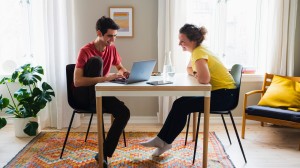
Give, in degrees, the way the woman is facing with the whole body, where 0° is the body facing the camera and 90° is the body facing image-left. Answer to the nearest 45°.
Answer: approximately 90°

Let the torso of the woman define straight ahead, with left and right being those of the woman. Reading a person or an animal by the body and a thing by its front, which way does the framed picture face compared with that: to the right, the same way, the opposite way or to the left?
to the left

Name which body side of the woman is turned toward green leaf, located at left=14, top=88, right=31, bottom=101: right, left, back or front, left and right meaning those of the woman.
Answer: front

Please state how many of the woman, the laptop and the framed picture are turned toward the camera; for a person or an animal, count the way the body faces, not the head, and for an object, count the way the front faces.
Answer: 1

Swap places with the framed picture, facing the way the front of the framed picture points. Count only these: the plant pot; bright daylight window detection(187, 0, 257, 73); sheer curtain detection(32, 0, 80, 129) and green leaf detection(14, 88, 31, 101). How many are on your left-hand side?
1

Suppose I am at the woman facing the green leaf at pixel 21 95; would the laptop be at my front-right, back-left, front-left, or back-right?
front-left

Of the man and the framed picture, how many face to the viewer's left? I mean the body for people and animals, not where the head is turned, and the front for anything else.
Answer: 0

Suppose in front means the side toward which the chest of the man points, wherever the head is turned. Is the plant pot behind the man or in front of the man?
behind

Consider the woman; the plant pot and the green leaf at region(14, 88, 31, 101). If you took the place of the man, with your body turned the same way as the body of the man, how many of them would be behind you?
2

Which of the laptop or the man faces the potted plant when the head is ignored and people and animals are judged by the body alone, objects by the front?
the laptop

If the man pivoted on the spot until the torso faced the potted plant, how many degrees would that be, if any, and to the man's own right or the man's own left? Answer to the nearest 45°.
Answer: approximately 180°

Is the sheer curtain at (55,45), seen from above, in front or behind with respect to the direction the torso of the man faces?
behind

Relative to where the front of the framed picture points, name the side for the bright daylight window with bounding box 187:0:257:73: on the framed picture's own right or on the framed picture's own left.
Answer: on the framed picture's own left

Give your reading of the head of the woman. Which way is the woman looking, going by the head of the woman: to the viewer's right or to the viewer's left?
to the viewer's left

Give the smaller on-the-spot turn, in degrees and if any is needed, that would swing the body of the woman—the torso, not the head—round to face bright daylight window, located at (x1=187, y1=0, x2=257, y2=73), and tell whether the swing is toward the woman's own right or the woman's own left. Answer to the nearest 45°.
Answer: approximately 90° to the woman's own right
